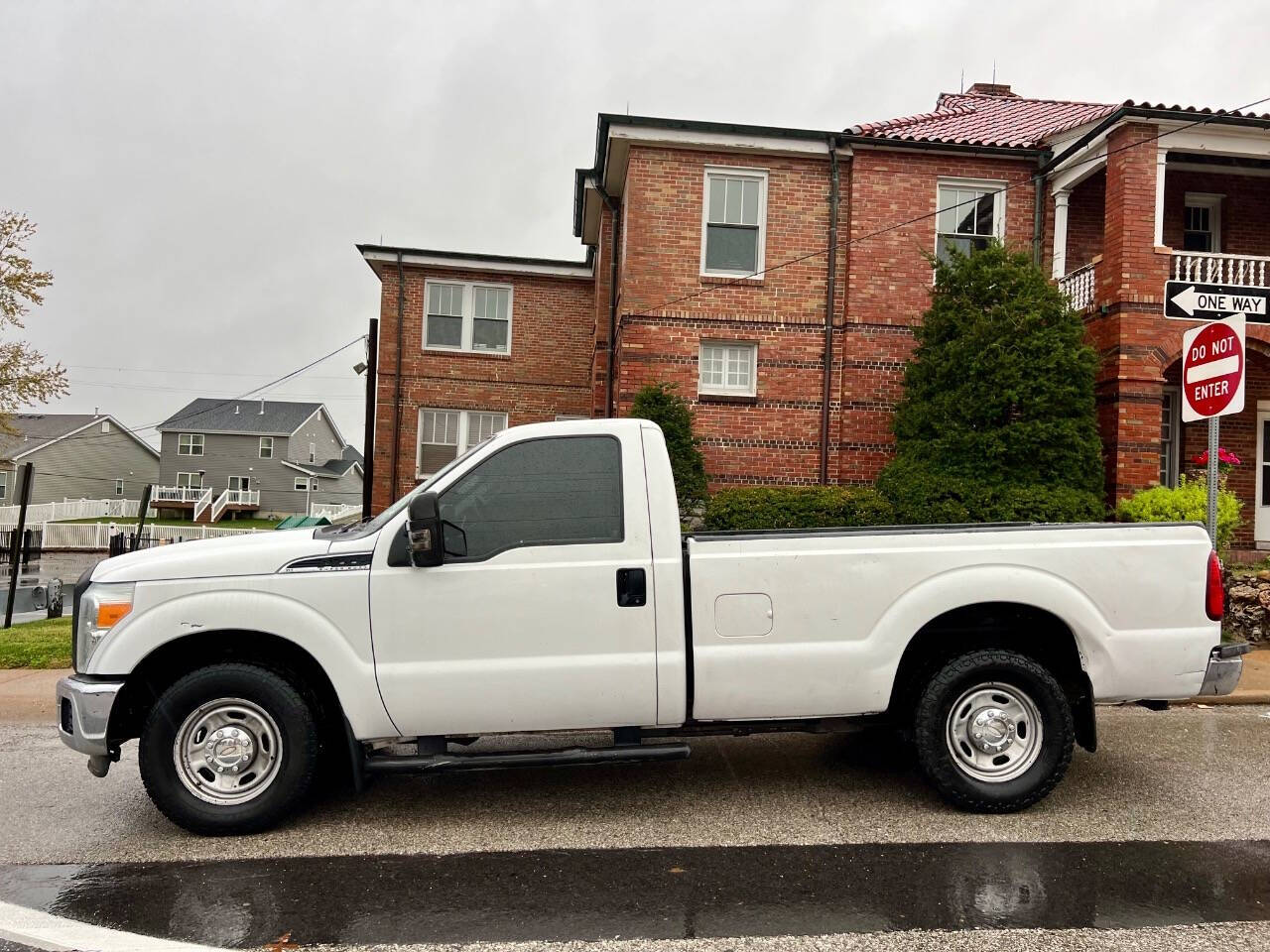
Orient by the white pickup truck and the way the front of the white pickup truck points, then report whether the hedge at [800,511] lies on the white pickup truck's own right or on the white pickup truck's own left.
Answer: on the white pickup truck's own right

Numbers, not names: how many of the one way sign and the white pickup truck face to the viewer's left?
1

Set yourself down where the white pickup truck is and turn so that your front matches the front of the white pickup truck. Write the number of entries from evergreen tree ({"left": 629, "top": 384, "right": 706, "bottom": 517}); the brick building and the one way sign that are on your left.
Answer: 0

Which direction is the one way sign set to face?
toward the camera

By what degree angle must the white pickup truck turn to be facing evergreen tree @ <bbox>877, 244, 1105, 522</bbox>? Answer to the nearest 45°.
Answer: approximately 135° to its right

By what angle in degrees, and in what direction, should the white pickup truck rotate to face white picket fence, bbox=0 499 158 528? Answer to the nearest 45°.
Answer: approximately 45° to its right

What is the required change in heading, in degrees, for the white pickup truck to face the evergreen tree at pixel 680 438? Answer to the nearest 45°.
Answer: approximately 90° to its right

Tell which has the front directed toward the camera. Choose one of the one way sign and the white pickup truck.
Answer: the one way sign

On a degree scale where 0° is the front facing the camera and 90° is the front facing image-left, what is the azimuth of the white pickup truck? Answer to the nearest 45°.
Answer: approximately 90°

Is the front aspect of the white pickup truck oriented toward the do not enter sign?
no
